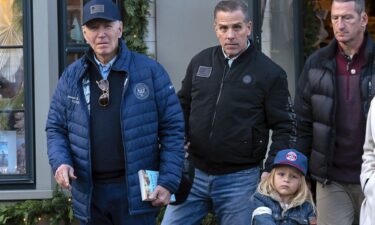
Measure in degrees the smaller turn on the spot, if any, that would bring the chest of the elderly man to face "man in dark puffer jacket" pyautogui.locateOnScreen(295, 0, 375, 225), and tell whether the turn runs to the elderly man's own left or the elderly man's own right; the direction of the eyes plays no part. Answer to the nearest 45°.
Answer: approximately 90° to the elderly man's own left

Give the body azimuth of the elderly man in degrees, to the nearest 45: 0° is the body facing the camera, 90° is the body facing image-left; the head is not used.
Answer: approximately 0°

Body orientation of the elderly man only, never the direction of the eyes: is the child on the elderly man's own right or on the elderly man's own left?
on the elderly man's own left

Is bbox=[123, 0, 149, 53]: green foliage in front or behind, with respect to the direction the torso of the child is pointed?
behind

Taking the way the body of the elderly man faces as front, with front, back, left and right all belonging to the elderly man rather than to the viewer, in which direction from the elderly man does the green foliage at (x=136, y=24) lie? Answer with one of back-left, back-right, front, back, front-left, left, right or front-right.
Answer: back

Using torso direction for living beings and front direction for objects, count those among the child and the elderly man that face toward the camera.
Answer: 2

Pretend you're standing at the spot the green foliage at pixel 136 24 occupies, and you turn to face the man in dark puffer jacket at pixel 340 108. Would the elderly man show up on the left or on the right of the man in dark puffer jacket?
right
